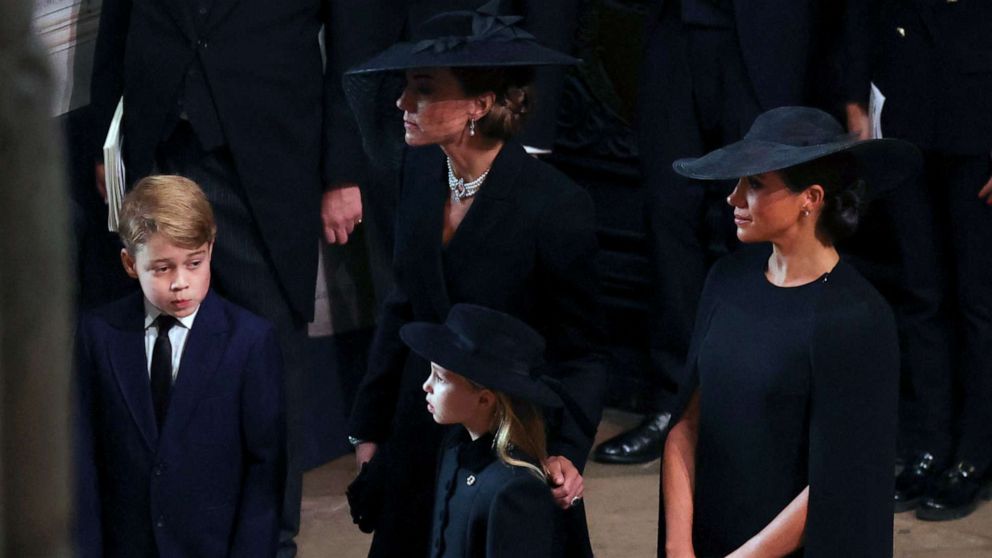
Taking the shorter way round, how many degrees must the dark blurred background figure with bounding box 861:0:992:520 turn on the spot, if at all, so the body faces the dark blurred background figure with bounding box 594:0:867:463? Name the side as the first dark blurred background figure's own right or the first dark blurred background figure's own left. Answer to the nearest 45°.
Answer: approximately 45° to the first dark blurred background figure's own right

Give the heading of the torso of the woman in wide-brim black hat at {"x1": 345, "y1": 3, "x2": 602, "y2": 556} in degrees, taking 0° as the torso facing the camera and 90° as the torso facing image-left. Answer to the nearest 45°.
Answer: approximately 45°

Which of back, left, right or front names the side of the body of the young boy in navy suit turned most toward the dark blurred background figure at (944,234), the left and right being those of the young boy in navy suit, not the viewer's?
left

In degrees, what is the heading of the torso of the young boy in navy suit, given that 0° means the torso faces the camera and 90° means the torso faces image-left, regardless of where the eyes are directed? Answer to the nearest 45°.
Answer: approximately 0°

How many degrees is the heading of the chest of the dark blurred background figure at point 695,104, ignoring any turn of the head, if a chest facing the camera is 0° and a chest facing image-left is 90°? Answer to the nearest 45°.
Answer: approximately 45°
